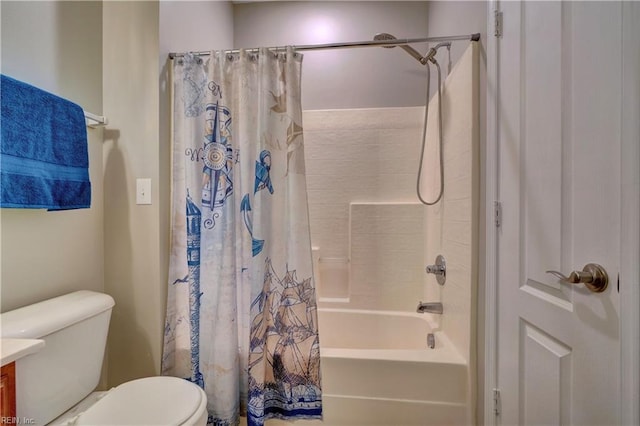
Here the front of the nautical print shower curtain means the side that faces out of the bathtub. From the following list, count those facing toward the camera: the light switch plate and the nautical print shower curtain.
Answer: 2

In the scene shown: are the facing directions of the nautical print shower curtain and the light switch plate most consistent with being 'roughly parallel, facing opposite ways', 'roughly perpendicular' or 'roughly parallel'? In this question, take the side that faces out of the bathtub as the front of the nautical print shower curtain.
roughly parallel

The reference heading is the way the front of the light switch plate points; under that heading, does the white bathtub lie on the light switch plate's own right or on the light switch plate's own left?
on the light switch plate's own left

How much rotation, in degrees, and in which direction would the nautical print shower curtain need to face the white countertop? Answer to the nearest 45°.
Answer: approximately 45° to its right

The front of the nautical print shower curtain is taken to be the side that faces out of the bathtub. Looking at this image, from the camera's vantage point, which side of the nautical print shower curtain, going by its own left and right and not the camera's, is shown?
front

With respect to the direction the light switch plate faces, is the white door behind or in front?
in front

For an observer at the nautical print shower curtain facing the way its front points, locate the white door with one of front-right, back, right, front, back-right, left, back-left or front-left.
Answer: front-left

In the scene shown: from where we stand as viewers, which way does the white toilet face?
facing the viewer and to the right of the viewer

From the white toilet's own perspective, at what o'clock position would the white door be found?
The white door is roughly at 12 o'clock from the white toilet.

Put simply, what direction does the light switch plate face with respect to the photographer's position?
facing the viewer

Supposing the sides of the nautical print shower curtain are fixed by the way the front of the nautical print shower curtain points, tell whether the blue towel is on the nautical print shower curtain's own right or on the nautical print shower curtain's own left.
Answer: on the nautical print shower curtain's own right
